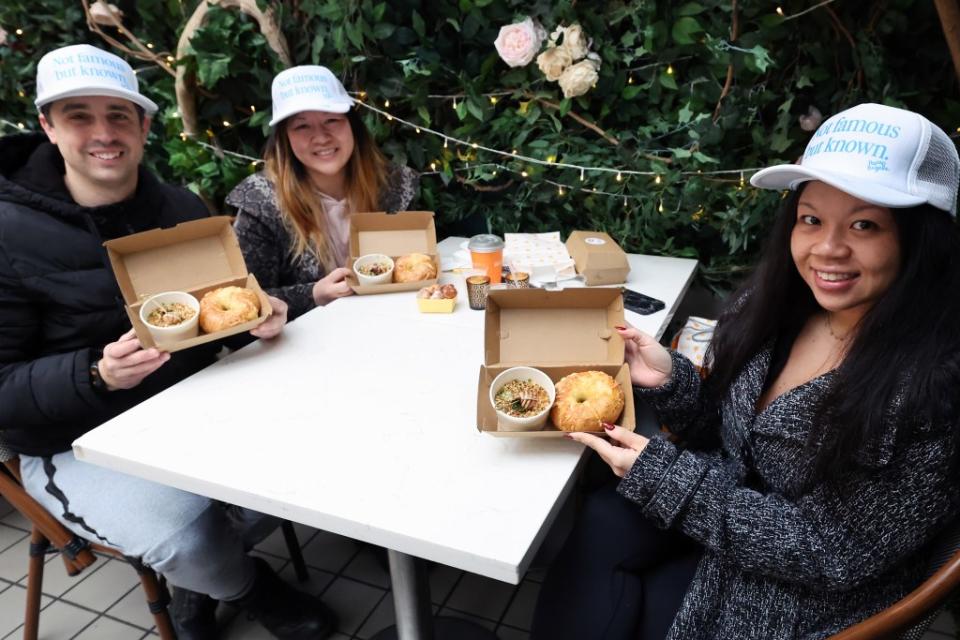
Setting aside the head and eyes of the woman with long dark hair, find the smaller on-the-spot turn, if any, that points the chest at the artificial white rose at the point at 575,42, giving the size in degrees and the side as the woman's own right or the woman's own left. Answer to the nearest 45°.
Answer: approximately 90° to the woman's own right

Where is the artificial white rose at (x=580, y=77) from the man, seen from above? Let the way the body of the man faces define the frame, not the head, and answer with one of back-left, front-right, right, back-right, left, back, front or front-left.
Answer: front-left

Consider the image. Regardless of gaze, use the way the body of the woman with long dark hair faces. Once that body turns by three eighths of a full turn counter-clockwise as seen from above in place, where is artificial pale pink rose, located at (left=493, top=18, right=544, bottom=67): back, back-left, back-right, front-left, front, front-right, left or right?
back-left

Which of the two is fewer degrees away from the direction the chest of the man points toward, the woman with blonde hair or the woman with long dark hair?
the woman with long dark hair

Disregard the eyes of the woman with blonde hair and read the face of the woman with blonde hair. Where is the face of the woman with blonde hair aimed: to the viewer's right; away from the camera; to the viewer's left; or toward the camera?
toward the camera

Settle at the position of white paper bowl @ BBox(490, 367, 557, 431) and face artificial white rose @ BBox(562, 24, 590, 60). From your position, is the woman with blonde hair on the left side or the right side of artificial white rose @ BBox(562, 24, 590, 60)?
left

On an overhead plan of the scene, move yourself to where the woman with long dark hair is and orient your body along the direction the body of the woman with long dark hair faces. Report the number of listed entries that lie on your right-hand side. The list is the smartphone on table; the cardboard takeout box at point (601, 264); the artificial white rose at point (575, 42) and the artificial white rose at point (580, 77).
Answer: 4

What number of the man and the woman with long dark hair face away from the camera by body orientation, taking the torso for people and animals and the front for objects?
0

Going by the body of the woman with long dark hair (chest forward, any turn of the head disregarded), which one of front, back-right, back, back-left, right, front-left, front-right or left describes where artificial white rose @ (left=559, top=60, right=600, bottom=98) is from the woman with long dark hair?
right

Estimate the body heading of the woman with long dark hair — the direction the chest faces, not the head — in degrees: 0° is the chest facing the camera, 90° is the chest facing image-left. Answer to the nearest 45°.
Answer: approximately 45°

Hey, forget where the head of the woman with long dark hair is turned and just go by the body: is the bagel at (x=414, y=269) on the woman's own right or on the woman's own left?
on the woman's own right

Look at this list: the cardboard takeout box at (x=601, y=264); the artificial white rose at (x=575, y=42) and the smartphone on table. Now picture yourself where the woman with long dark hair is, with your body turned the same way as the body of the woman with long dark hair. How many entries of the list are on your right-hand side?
3

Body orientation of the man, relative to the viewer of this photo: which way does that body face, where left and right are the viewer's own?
facing the viewer and to the right of the viewer
